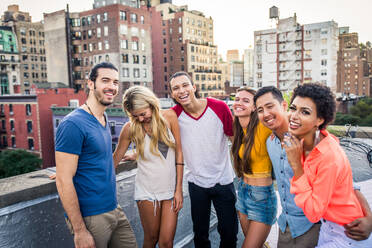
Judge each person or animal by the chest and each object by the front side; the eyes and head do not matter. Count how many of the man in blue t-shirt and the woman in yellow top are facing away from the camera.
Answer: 0

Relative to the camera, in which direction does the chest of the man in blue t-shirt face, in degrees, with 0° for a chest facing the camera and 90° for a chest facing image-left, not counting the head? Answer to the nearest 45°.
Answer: approximately 315°

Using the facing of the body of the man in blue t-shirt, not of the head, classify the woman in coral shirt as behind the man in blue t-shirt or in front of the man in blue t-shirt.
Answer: in front

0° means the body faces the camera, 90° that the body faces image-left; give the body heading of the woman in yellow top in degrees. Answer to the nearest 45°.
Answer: approximately 45°

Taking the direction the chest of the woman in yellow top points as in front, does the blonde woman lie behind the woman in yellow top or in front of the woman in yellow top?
in front

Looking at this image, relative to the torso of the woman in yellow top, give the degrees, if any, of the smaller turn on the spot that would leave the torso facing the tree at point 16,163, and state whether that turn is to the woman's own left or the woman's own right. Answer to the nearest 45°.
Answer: approximately 90° to the woman's own right

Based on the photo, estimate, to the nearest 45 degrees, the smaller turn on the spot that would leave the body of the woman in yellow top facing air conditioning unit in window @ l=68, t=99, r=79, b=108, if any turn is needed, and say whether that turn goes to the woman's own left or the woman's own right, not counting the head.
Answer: approximately 90° to the woman's own right

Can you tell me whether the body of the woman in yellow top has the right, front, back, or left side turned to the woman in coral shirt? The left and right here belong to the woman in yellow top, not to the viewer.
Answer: left

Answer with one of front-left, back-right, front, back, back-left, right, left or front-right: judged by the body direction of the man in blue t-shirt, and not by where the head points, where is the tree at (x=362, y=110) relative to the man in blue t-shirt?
left

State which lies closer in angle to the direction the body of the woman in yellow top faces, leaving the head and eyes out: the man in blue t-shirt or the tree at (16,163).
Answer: the man in blue t-shirt

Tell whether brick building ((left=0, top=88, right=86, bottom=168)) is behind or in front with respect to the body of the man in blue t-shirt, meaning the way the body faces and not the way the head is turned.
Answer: behind

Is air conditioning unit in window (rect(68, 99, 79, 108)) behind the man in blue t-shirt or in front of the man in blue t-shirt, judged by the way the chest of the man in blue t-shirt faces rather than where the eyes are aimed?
behind

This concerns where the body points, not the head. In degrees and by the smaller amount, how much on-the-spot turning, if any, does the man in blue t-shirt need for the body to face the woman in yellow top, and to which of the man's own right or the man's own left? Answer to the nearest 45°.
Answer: approximately 45° to the man's own left
